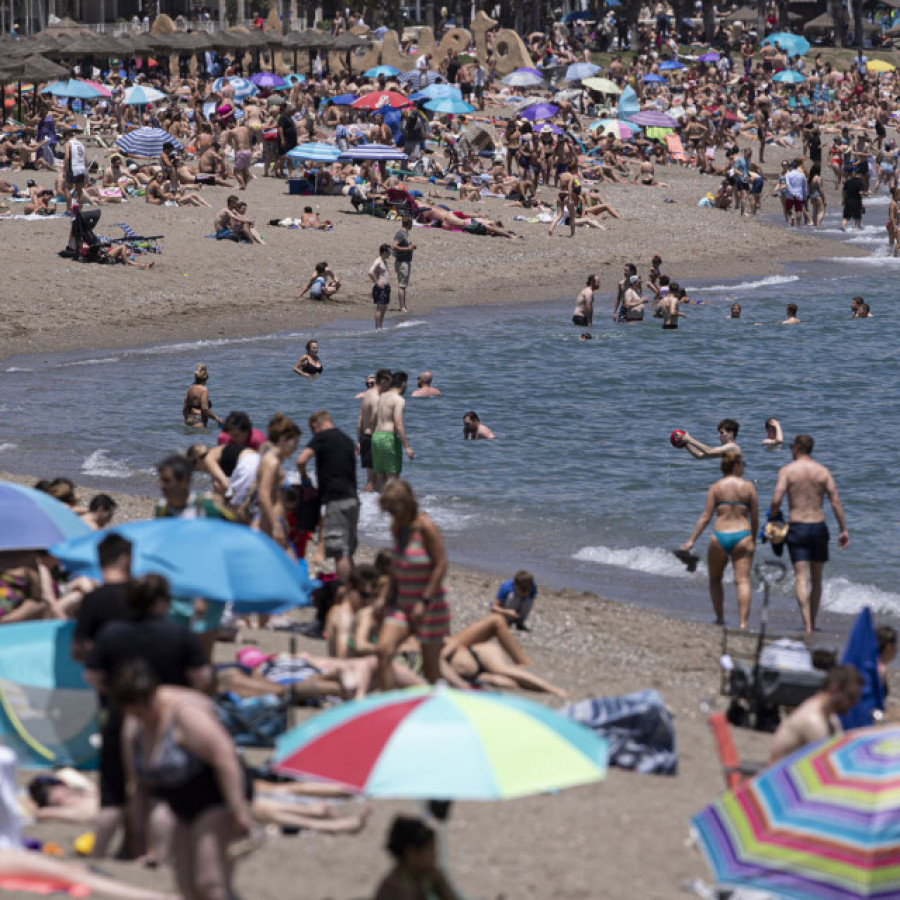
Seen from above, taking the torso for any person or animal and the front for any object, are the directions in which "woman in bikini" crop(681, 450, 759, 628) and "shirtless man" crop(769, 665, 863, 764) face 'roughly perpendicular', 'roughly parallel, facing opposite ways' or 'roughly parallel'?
roughly perpendicular

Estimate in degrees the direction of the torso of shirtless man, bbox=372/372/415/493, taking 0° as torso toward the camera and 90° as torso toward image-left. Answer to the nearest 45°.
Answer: approximately 225°

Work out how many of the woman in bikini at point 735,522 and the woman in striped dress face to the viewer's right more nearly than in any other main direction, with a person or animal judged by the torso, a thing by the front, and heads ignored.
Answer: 0

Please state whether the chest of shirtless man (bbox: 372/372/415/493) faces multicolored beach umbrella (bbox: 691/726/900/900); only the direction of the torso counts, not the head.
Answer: no

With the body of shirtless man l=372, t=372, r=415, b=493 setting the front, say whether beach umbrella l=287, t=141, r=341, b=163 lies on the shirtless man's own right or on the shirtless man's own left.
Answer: on the shirtless man's own left

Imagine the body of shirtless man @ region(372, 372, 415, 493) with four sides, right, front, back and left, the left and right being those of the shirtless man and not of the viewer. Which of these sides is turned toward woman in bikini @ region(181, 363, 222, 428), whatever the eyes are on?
left

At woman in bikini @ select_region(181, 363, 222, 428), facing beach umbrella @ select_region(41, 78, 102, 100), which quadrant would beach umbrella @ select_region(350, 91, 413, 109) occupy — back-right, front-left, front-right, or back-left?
front-right

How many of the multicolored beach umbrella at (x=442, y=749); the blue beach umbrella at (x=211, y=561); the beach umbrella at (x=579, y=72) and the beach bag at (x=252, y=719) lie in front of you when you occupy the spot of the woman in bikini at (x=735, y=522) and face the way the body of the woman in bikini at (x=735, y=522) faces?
1

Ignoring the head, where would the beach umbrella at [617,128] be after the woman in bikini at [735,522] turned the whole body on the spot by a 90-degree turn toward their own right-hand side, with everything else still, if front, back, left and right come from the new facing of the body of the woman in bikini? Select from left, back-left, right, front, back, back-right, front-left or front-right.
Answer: left
